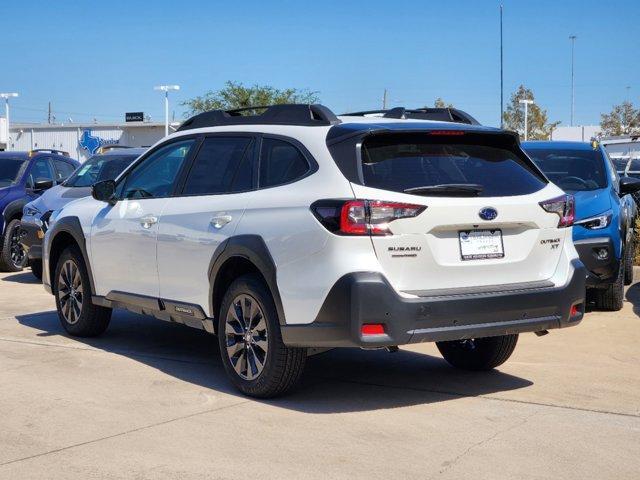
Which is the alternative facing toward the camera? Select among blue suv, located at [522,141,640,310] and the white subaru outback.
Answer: the blue suv

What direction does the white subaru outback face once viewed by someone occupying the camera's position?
facing away from the viewer and to the left of the viewer

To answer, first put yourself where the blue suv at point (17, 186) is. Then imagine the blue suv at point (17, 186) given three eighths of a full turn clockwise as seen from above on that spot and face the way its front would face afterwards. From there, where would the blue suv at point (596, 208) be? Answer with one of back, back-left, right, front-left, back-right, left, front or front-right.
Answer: back-right

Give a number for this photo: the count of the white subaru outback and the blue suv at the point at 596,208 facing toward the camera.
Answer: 1

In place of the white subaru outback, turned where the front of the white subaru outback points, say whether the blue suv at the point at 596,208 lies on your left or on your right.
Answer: on your right

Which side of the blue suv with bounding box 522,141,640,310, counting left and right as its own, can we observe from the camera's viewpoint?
front

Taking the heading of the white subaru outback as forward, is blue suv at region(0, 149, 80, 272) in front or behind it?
in front
